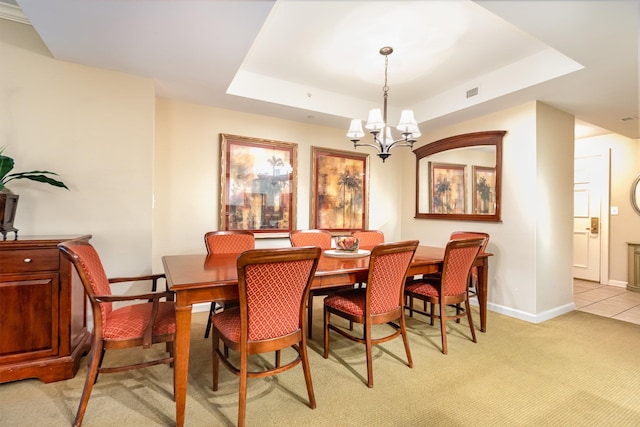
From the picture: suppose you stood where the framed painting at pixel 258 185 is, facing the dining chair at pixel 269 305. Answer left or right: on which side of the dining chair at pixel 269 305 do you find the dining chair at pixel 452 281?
left

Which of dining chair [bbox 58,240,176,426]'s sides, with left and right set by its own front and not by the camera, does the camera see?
right

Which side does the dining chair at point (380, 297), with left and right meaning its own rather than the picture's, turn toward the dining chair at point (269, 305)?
left

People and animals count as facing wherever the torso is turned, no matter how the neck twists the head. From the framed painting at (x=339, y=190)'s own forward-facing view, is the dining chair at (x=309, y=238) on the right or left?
on its right

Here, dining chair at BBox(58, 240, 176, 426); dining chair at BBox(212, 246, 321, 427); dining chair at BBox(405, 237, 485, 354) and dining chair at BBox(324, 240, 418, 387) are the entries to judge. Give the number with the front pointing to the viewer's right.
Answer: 1

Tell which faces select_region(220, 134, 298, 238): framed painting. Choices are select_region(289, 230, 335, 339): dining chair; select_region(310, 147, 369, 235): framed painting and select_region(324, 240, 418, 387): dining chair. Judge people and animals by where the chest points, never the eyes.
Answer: select_region(324, 240, 418, 387): dining chair

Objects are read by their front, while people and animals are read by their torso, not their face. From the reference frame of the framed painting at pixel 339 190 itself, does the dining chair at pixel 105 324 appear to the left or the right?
on its right

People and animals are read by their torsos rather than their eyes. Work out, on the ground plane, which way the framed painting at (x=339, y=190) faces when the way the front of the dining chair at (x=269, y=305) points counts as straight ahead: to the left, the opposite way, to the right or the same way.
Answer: the opposite way

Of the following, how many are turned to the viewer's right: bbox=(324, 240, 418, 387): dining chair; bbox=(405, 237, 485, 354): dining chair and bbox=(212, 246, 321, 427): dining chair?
0

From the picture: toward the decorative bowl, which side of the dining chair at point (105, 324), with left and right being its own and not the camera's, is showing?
front

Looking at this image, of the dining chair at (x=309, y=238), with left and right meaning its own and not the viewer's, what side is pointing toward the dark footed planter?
right

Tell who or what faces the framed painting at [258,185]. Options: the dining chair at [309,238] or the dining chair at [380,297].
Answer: the dining chair at [380,297]

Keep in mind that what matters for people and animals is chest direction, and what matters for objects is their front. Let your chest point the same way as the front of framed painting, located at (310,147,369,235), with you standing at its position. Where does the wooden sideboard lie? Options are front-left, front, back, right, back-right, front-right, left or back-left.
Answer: right

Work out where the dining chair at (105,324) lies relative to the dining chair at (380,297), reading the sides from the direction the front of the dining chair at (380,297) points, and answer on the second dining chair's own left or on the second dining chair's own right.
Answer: on the second dining chair's own left

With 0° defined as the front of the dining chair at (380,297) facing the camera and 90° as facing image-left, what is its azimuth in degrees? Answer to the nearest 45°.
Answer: approximately 135°
